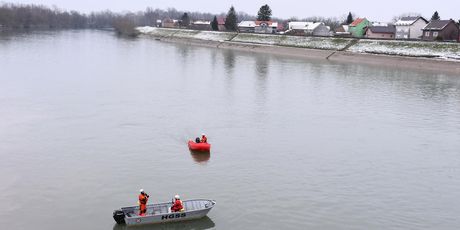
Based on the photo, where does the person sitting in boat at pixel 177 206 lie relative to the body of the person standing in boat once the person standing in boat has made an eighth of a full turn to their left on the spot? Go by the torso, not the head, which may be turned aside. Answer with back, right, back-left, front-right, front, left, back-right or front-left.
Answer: front-right

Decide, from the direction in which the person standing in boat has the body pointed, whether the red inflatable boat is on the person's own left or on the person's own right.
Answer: on the person's own left

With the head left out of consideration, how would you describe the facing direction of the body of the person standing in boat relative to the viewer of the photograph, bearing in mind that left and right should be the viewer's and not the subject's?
facing to the right of the viewer
